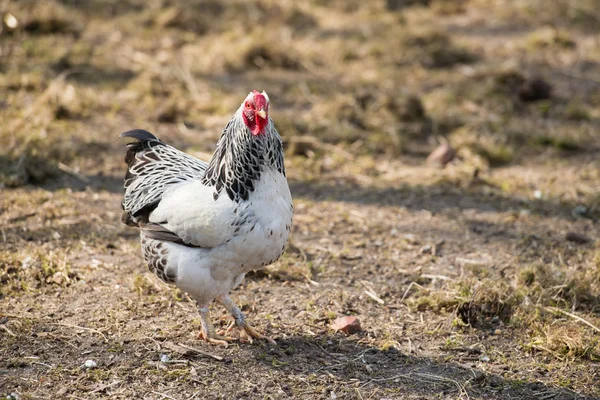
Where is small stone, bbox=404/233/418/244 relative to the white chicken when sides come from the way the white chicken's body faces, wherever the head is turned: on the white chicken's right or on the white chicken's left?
on the white chicken's left

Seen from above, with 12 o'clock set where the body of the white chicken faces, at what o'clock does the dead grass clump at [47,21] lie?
The dead grass clump is roughly at 7 o'clock from the white chicken.

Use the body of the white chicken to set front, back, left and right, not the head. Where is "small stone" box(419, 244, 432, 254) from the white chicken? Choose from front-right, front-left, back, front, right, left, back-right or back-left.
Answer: left

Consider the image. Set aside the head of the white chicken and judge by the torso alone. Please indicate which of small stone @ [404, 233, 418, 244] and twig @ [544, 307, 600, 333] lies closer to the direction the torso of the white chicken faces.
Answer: the twig

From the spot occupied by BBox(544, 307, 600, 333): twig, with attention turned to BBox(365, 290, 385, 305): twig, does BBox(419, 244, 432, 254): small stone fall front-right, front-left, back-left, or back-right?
front-right

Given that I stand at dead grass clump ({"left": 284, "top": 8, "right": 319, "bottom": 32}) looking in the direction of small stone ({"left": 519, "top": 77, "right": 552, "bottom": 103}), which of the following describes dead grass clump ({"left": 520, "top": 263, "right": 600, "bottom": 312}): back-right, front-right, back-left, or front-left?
front-right

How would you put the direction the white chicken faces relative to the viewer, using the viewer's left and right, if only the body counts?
facing the viewer and to the right of the viewer

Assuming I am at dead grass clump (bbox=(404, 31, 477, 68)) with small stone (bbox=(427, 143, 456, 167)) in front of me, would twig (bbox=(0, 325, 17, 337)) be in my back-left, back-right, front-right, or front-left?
front-right

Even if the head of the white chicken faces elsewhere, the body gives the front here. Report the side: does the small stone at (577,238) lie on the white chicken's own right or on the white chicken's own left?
on the white chicken's own left

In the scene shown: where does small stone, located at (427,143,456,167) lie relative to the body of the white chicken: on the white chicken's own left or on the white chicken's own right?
on the white chicken's own left

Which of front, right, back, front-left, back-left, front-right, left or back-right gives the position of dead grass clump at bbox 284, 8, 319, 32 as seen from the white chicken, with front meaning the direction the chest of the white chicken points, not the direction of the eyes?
back-left

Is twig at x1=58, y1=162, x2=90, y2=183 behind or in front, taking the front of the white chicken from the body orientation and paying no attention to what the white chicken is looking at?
behind

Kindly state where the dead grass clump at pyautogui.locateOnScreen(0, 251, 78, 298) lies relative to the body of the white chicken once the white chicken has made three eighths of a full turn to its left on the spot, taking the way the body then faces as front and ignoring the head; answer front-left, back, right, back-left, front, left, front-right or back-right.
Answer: front-left

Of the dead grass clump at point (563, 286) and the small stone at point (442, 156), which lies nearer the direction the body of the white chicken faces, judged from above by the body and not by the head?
the dead grass clump
